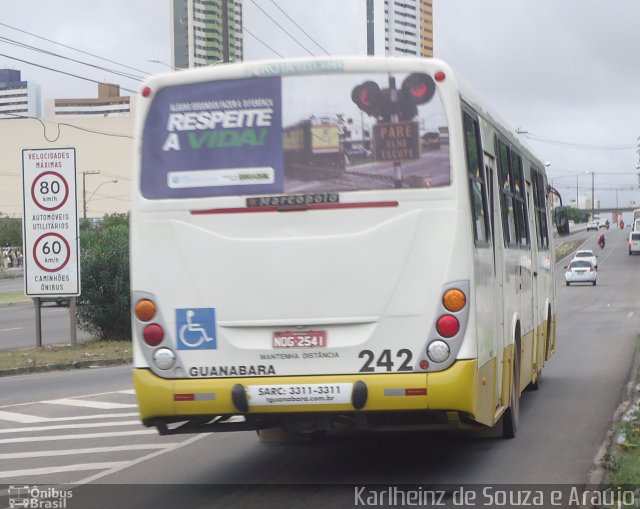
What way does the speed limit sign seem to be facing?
toward the camera

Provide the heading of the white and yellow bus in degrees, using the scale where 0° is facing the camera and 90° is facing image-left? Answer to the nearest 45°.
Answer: approximately 180°

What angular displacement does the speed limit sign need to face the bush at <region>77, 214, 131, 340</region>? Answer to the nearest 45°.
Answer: approximately 135° to its left

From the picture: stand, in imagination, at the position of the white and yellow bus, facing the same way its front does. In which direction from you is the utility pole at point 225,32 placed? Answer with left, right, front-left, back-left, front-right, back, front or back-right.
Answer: front

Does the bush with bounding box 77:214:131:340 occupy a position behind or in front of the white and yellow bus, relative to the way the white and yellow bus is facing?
in front

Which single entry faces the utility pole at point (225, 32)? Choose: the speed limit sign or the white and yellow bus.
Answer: the white and yellow bus

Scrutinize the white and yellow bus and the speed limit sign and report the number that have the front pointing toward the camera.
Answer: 1

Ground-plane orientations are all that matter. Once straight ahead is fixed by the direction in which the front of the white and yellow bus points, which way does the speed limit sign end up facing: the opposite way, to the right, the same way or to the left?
the opposite way
